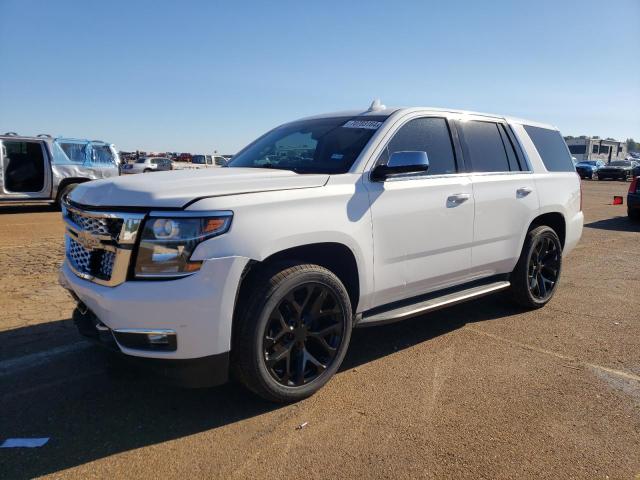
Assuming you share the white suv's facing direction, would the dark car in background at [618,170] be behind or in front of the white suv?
behind

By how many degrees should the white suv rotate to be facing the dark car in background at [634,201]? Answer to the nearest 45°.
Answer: approximately 180°

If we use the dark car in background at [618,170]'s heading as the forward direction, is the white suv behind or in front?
in front

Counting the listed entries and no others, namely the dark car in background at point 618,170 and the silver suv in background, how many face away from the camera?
0

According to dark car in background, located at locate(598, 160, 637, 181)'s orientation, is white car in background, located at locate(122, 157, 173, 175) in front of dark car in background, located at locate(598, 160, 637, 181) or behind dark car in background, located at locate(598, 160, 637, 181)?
in front

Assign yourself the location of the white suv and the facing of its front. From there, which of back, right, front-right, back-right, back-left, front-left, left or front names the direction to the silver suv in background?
right

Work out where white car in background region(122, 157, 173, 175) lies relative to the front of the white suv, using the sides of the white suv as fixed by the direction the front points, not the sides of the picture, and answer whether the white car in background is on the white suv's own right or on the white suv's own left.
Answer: on the white suv's own right

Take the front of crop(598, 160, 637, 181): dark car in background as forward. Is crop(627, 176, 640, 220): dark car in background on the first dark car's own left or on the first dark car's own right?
on the first dark car's own left

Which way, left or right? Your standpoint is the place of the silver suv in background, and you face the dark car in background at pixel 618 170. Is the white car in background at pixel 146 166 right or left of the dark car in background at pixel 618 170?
left

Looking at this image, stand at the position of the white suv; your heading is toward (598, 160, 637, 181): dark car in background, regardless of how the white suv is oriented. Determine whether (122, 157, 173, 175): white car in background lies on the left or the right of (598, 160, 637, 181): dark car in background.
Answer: left
